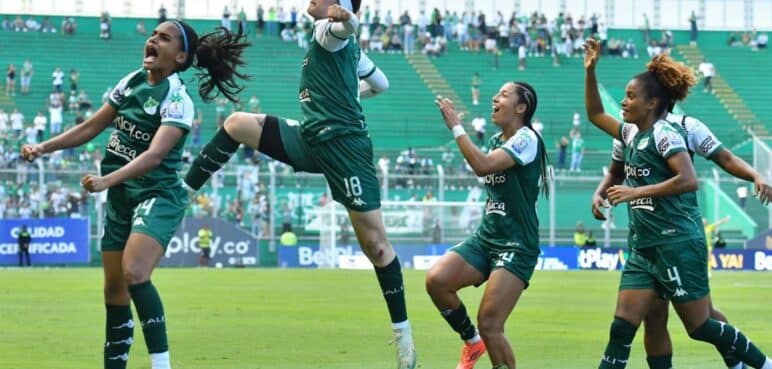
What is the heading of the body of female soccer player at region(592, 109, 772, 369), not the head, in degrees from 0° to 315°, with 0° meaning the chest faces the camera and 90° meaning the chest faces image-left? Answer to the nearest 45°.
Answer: approximately 45°

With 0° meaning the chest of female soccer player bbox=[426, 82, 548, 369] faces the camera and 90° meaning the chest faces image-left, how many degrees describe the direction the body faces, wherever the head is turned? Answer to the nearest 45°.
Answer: approximately 45°

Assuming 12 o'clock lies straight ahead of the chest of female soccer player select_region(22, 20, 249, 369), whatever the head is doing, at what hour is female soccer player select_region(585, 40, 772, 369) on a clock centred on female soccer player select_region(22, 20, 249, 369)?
female soccer player select_region(585, 40, 772, 369) is roughly at 8 o'clock from female soccer player select_region(22, 20, 249, 369).

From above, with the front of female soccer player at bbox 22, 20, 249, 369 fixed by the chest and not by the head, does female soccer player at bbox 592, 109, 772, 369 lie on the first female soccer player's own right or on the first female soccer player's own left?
on the first female soccer player's own left

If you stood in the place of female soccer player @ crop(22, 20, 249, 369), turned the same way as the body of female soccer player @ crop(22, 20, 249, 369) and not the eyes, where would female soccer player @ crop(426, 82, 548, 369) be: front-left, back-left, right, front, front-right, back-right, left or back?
back-left

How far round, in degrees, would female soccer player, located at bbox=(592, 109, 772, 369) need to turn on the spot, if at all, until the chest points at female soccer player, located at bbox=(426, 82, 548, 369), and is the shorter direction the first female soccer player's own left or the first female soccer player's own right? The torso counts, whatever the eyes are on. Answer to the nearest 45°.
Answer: approximately 45° to the first female soccer player's own right
